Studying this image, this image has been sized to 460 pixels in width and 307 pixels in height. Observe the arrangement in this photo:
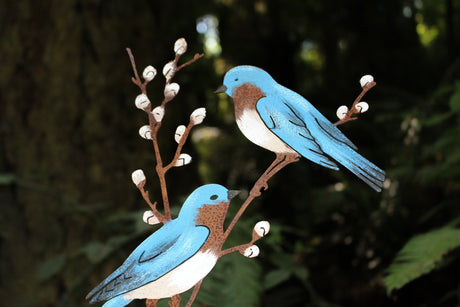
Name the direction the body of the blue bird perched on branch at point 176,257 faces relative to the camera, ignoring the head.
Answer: to the viewer's right

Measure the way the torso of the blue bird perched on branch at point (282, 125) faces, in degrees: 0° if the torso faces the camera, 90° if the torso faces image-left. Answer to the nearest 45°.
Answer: approximately 90°

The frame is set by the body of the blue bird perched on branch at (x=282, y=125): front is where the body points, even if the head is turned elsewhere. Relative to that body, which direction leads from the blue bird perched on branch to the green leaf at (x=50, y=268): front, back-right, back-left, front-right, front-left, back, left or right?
front-right

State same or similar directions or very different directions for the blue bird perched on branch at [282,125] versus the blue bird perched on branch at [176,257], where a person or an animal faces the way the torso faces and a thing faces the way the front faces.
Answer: very different directions

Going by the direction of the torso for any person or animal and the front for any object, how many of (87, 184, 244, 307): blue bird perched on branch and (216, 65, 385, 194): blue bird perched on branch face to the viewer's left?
1

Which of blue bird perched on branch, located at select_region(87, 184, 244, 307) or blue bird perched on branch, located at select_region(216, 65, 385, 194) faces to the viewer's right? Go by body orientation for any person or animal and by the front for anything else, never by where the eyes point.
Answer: blue bird perched on branch, located at select_region(87, 184, 244, 307)
